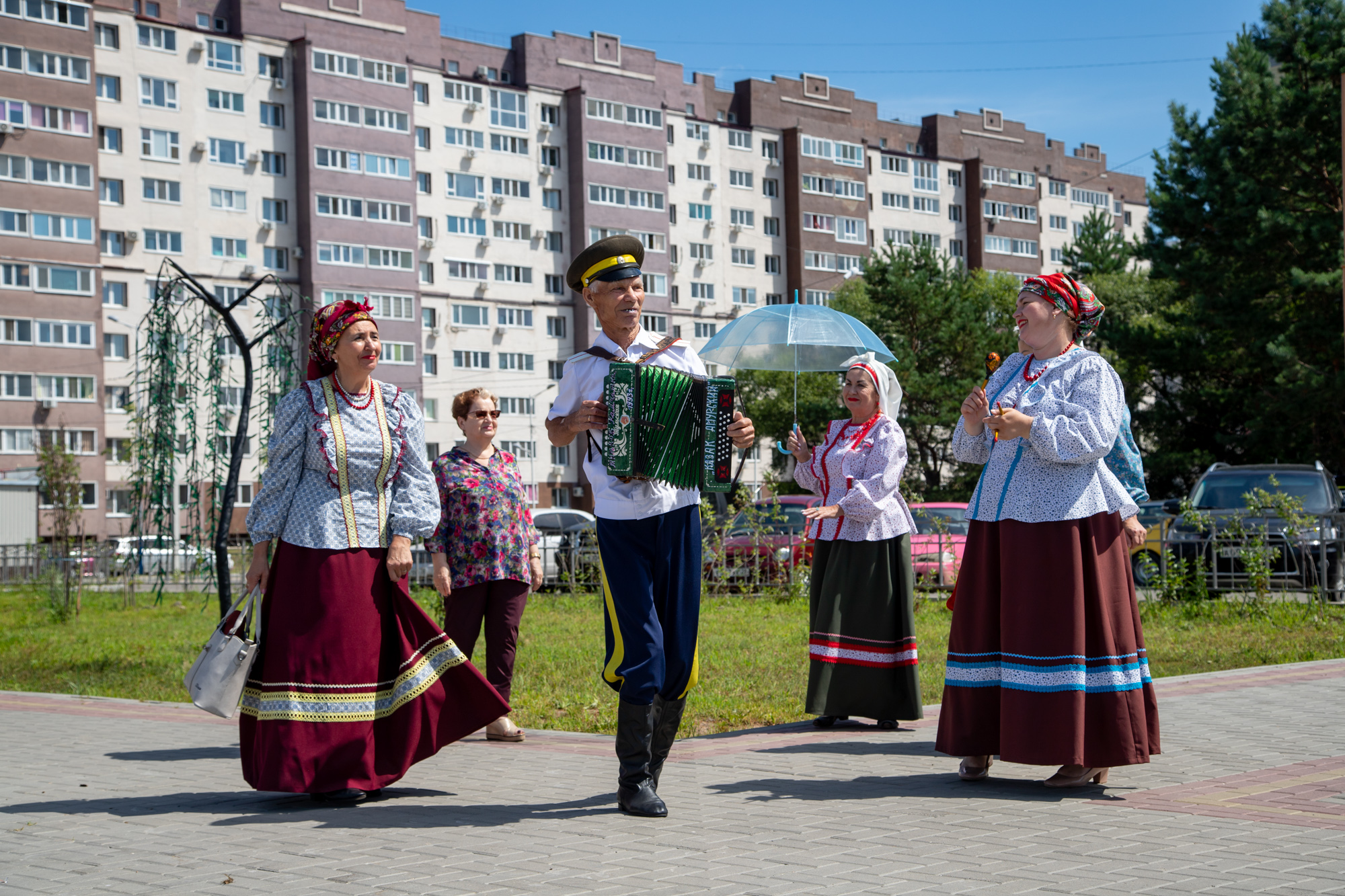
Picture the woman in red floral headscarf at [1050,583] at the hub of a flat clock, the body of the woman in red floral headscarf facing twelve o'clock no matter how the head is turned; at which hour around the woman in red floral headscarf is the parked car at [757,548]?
The parked car is roughly at 4 o'clock from the woman in red floral headscarf.

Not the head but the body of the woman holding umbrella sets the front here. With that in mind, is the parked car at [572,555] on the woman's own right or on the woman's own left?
on the woman's own right

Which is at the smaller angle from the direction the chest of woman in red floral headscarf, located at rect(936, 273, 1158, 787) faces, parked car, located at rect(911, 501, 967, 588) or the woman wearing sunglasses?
the woman wearing sunglasses

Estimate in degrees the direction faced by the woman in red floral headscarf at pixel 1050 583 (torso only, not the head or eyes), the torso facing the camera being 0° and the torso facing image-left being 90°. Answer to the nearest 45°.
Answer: approximately 45°

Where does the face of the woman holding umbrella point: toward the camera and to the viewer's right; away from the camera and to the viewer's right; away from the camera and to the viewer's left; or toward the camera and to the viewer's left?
toward the camera and to the viewer's left

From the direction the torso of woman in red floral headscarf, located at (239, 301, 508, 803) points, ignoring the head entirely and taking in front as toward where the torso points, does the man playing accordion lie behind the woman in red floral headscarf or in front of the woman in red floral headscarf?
in front

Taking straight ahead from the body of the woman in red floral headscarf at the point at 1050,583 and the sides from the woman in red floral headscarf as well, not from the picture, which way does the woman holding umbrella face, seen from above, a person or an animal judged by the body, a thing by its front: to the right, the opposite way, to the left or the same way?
the same way

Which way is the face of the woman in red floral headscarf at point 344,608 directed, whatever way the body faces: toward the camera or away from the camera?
toward the camera

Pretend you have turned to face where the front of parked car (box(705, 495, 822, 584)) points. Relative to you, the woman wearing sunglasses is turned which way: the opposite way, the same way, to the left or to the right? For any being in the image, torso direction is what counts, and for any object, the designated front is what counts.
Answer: to the left

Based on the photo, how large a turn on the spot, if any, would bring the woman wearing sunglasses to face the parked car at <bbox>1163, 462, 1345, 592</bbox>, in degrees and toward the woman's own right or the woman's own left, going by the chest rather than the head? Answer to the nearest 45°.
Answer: approximately 90° to the woman's own left

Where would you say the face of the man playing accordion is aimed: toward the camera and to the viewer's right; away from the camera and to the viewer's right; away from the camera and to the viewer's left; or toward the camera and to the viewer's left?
toward the camera and to the viewer's right

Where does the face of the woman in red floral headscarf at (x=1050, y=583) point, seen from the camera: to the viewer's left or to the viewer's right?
to the viewer's left

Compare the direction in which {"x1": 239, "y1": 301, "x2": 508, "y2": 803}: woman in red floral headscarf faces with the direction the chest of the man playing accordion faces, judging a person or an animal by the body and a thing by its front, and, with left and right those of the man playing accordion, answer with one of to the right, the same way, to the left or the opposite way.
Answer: the same way

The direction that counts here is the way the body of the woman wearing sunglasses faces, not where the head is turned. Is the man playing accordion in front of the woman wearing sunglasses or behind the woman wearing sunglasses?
in front
